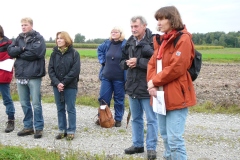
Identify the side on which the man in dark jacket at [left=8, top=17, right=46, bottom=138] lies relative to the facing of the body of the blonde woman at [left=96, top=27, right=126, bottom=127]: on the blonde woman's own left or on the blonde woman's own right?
on the blonde woman's own right

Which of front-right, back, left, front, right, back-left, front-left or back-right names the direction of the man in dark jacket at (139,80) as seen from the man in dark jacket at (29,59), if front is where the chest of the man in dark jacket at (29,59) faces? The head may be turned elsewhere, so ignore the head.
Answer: left

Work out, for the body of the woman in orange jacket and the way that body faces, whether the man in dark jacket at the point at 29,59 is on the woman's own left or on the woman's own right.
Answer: on the woman's own right

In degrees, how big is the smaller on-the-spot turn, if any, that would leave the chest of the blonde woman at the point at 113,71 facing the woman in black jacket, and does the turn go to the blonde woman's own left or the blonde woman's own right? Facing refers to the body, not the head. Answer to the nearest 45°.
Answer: approximately 45° to the blonde woman's own right

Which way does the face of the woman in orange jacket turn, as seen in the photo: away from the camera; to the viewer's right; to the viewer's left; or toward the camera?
to the viewer's left

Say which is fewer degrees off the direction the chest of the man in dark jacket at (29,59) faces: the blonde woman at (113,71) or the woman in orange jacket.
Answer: the woman in orange jacket

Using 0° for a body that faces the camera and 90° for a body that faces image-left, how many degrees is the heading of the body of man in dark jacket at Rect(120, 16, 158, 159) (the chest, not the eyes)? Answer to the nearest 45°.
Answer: approximately 45°

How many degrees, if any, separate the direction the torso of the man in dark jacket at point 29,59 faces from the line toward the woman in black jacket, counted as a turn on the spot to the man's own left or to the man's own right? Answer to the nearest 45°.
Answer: approximately 90° to the man's own left

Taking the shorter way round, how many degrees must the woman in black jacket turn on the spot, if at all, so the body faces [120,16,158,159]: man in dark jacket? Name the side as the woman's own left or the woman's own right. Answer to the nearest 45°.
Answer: approximately 90° to the woman's own left

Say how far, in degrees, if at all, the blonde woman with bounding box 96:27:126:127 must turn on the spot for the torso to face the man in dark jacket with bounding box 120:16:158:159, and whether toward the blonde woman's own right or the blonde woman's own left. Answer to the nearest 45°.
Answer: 0° — they already face them

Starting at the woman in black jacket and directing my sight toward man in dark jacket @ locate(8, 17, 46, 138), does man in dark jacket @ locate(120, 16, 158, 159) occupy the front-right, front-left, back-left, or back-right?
back-left

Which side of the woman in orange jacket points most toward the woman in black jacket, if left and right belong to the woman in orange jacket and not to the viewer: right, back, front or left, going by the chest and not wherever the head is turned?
right

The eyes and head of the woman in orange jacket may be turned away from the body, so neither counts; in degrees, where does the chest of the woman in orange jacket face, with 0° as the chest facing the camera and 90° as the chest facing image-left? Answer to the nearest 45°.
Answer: approximately 45°
